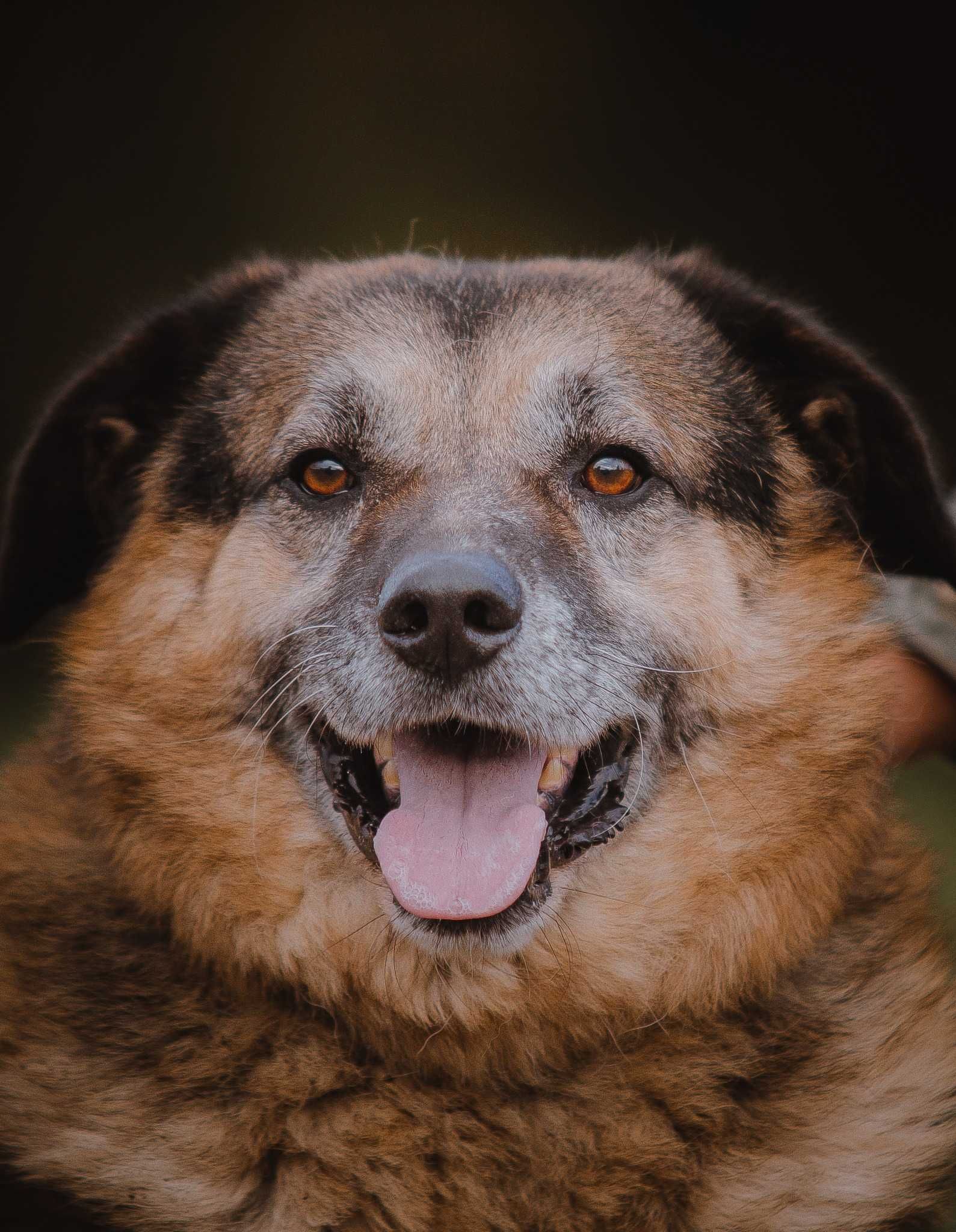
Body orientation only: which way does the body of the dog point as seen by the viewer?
toward the camera
